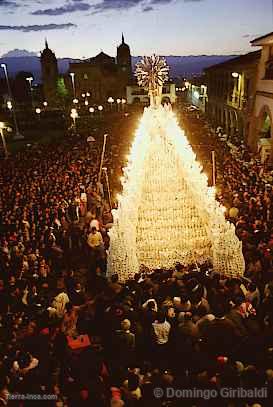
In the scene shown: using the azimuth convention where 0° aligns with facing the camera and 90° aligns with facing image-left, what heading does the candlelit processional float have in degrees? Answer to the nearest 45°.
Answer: approximately 0°
